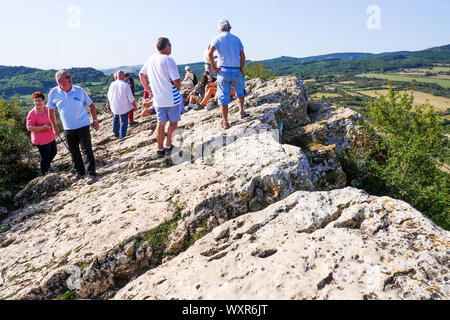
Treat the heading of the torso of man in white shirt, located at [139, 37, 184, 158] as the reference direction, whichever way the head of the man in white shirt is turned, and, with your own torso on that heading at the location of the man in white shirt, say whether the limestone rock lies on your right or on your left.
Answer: on your right

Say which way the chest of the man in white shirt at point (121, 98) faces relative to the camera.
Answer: away from the camera

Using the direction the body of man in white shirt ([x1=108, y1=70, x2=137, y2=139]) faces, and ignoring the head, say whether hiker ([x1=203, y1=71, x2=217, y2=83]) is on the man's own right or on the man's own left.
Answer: on the man's own right

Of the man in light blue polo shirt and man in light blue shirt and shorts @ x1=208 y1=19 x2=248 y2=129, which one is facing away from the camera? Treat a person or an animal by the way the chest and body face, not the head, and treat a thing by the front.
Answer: the man in light blue shirt and shorts

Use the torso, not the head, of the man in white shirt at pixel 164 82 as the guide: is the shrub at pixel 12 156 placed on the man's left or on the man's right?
on the man's left

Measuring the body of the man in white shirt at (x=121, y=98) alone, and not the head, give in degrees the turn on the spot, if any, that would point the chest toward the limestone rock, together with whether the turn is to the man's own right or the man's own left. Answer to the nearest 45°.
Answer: approximately 180°

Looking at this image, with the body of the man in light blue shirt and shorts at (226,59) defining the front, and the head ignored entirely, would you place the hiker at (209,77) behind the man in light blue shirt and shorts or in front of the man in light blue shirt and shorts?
in front

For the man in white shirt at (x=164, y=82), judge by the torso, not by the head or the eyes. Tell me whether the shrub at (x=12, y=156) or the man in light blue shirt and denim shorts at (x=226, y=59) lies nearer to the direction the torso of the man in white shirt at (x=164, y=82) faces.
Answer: the man in light blue shirt and denim shorts

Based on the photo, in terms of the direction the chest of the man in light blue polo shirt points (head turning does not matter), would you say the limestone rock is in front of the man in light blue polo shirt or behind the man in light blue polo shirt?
in front

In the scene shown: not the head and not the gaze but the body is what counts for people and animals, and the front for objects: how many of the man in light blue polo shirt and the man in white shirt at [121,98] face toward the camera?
1

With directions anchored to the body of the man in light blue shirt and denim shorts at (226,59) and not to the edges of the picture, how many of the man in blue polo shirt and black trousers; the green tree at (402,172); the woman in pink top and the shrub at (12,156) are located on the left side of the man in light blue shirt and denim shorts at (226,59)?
3

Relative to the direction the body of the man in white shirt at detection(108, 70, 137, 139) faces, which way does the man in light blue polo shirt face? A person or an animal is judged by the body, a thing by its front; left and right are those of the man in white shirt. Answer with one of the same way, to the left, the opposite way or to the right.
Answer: the opposite way

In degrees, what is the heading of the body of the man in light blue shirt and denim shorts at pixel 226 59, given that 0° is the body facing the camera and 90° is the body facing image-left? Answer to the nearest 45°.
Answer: approximately 180°
